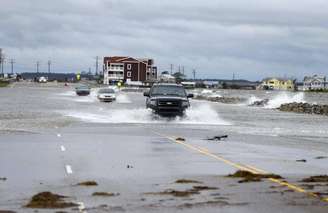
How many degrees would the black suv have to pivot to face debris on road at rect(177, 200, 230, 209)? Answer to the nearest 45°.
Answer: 0° — it already faces it

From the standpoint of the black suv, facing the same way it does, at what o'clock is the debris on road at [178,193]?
The debris on road is roughly at 12 o'clock from the black suv.

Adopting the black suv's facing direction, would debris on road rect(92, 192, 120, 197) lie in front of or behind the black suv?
in front

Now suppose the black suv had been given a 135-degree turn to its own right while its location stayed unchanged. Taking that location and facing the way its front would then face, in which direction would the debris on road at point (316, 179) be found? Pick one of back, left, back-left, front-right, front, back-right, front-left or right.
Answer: back-left

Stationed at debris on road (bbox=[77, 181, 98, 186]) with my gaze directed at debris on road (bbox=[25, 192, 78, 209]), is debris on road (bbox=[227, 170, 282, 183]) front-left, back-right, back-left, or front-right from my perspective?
back-left

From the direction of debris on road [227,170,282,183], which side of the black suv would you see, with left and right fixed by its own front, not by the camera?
front

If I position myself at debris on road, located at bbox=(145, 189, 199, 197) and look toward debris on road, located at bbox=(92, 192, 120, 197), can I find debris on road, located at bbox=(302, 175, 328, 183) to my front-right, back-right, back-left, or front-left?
back-right

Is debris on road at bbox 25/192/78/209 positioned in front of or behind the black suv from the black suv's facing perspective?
in front

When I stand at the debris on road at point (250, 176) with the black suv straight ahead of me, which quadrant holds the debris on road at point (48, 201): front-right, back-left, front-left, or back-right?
back-left

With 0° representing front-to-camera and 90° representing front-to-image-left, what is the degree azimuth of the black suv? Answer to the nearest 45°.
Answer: approximately 0°
